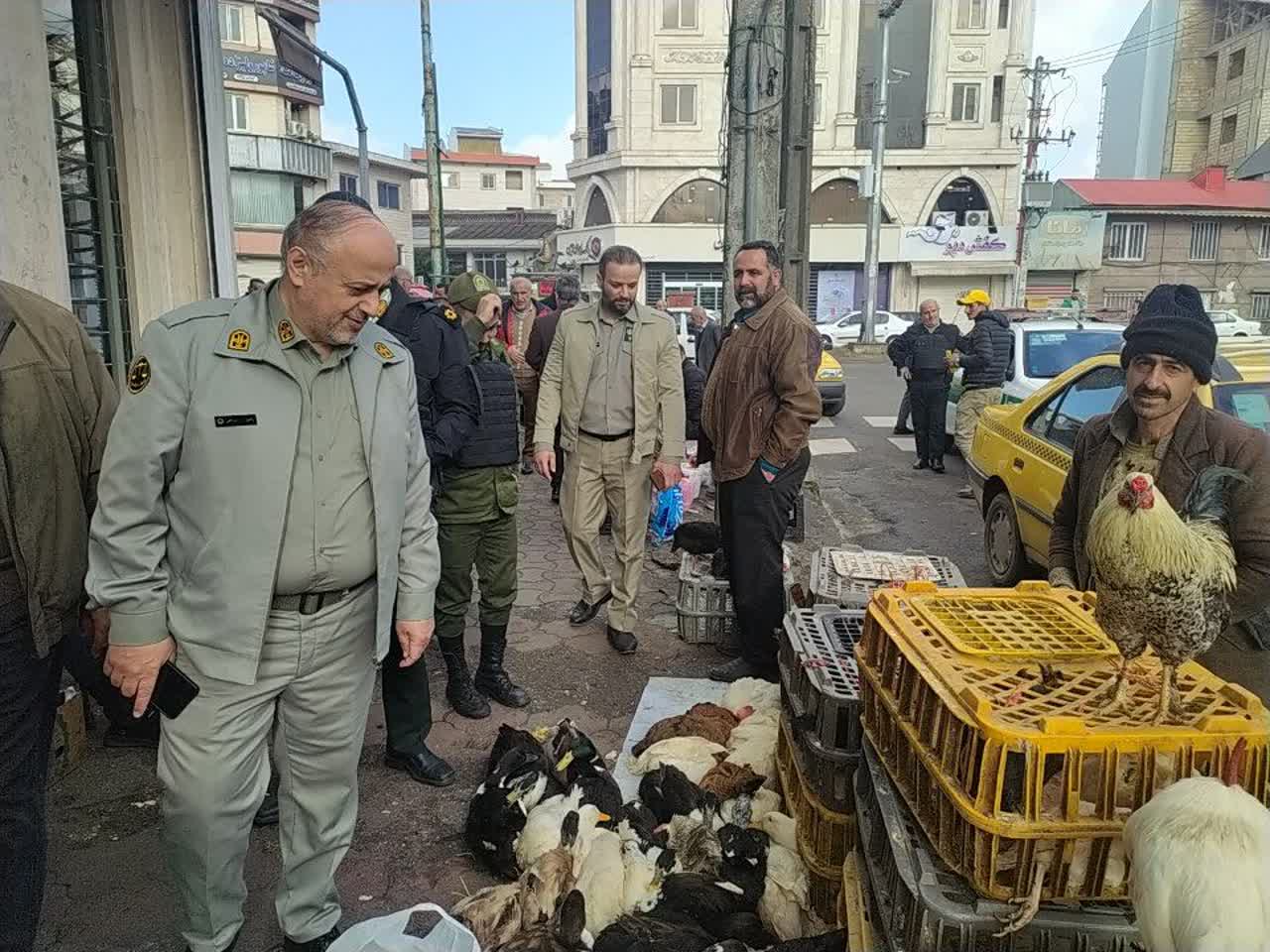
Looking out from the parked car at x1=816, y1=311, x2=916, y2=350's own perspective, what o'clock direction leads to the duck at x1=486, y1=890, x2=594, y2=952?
The duck is roughly at 9 o'clock from the parked car.

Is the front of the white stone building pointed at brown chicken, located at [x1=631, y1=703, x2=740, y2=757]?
yes

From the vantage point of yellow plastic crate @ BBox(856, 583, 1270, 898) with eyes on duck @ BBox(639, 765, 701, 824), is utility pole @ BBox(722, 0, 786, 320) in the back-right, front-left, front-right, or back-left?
front-right

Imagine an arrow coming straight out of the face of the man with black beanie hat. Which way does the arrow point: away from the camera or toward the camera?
toward the camera

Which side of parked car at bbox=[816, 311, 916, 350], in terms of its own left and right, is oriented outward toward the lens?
left

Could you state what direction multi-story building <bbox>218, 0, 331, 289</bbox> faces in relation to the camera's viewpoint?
facing the viewer and to the right of the viewer

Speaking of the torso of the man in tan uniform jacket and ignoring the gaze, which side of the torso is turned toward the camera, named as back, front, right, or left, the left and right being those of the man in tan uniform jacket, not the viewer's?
front

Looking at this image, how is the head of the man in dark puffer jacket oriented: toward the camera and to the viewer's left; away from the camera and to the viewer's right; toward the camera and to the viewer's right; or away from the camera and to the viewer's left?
toward the camera and to the viewer's left

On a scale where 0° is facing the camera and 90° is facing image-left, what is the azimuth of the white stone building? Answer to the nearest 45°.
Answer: approximately 0°

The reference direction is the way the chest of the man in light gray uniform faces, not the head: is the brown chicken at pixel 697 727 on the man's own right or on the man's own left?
on the man's own left

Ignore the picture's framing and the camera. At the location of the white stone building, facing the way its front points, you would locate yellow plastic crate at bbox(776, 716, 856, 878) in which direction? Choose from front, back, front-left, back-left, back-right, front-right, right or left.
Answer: front

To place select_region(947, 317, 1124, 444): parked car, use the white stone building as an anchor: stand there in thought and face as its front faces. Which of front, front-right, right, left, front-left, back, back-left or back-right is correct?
front

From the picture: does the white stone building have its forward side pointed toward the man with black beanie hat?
yes
